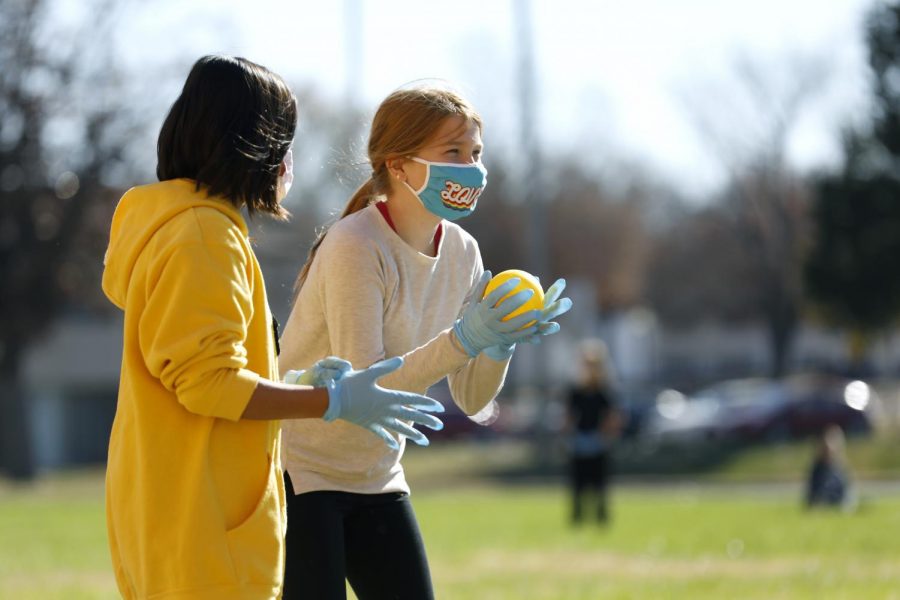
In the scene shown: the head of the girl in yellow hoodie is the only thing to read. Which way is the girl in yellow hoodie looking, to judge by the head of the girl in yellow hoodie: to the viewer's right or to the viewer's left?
to the viewer's right

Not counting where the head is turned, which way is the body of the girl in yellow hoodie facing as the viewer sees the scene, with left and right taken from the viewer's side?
facing to the right of the viewer

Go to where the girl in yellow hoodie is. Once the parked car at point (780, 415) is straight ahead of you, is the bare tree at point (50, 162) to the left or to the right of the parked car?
left
